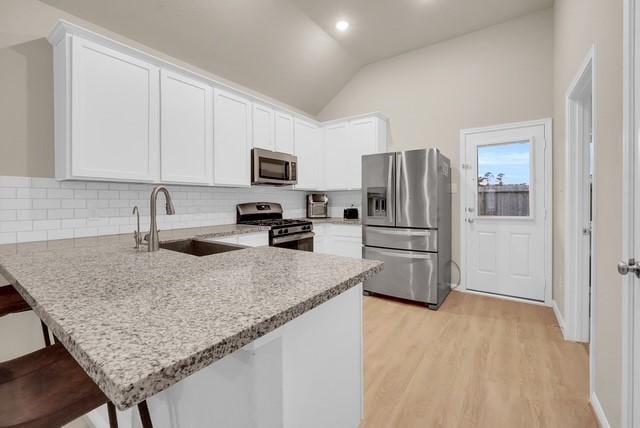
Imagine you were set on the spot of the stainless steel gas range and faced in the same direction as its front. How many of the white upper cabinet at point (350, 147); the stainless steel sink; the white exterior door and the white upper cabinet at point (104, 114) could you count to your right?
2

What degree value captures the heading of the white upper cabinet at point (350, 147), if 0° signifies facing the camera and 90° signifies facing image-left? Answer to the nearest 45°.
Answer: approximately 45°

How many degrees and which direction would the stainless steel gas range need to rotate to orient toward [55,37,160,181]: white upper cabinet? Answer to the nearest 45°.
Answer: approximately 90° to its right
